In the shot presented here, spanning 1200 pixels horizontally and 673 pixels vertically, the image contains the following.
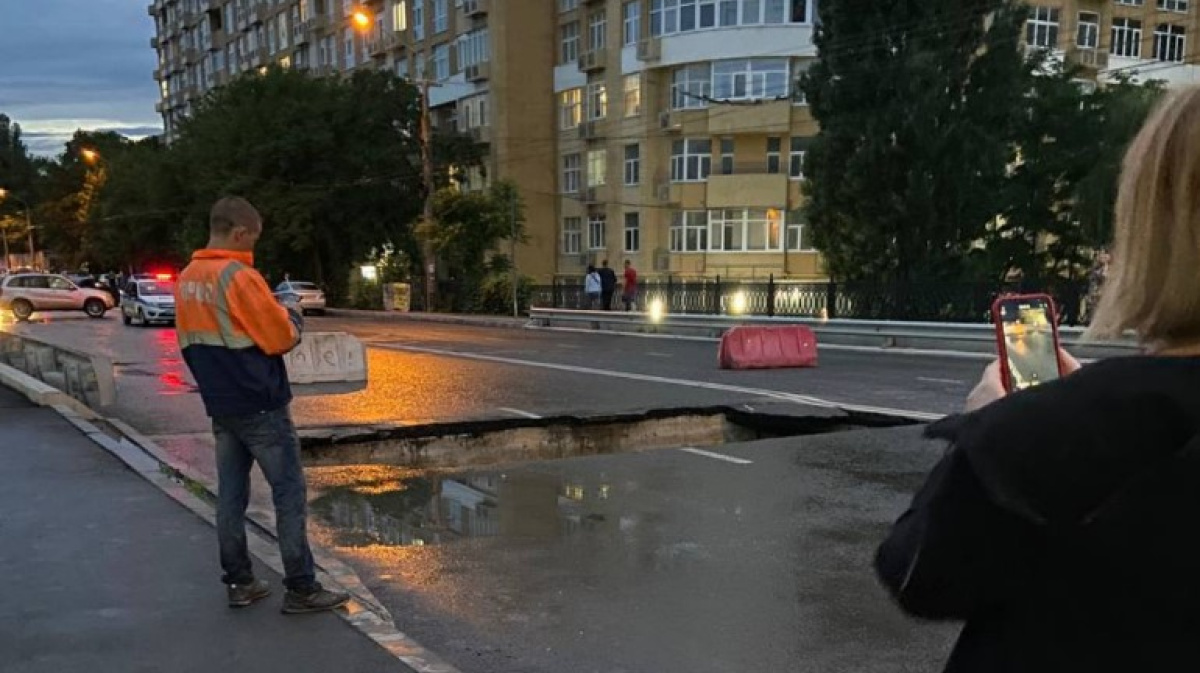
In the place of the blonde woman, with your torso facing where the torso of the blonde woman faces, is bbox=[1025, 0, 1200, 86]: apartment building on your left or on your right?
on your right

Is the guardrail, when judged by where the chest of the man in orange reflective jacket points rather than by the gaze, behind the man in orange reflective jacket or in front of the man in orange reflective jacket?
in front

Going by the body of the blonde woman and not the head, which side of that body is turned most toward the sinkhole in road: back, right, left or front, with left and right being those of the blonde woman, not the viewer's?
front

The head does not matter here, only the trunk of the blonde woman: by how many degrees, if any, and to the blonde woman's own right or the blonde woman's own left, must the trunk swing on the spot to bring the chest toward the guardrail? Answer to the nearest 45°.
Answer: approximately 45° to the blonde woman's own right

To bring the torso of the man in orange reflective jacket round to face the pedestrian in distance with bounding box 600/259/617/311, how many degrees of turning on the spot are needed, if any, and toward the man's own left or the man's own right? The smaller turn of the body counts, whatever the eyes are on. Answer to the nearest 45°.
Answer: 0° — they already face them

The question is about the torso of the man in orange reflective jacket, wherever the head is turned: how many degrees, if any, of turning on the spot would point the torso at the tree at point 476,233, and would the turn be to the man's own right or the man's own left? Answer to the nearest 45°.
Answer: approximately 45° to the man's own left

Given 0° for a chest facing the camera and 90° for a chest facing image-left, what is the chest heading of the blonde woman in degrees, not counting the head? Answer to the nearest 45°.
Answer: approximately 135°

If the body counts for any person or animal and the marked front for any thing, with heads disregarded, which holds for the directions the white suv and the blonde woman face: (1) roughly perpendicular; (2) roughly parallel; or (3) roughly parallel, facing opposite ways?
roughly perpendicular

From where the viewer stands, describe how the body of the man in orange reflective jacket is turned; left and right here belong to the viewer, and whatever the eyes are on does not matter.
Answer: facing away from the viewer and to the right of the viewer

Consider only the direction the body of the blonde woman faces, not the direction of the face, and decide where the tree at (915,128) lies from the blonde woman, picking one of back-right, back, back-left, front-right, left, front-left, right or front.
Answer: front-right

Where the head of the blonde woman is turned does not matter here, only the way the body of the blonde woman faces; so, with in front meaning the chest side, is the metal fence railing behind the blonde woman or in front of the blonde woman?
in front
